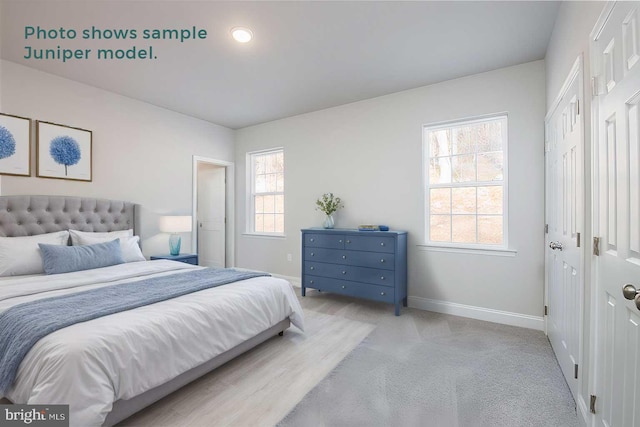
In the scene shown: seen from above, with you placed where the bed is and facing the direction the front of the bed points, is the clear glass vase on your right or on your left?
on your left

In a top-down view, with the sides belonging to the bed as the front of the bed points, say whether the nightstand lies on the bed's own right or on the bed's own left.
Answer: on the bed's own left

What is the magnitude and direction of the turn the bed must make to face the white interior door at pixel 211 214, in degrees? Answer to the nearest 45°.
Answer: approximately 135° to its left

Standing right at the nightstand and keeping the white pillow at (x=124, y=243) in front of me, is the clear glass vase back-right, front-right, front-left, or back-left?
back-left

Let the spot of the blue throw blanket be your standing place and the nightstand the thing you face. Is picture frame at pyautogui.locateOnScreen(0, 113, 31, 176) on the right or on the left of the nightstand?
left

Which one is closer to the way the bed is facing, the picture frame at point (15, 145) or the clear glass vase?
the clear glass vase

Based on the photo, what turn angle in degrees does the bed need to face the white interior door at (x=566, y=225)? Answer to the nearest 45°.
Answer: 0° — it already faces it

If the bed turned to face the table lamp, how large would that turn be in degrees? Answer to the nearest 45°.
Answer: approximately 135° to its left

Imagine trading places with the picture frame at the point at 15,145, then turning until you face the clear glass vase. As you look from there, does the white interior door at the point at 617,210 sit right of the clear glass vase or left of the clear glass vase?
right

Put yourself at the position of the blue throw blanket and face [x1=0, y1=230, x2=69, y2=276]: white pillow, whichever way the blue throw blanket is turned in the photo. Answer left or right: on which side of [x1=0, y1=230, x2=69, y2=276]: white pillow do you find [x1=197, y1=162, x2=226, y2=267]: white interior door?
right

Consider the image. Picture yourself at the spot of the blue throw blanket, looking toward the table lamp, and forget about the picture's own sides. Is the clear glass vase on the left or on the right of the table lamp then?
right

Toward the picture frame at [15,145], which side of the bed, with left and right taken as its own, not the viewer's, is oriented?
back

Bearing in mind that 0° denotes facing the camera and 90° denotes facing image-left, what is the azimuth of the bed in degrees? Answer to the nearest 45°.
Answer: approximately 315°

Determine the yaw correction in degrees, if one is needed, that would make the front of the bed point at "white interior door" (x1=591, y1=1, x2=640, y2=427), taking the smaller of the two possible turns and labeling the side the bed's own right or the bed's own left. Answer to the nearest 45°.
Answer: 0° — it already faces it

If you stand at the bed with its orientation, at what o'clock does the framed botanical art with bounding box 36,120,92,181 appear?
The framed botanical art is roughly at 7 o'clock from the bed.
